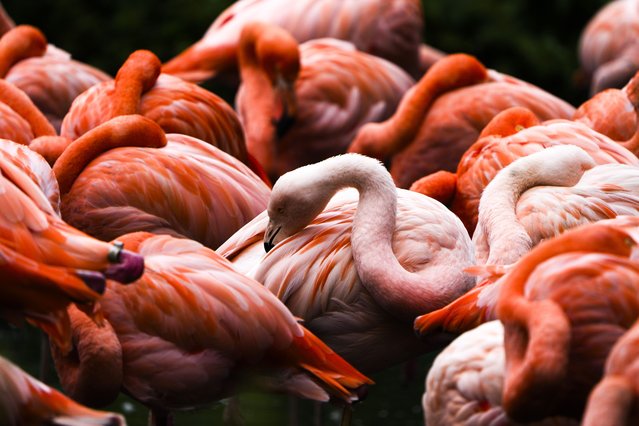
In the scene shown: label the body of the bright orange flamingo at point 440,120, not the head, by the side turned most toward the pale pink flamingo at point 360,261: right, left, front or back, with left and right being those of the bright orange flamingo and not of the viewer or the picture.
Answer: left

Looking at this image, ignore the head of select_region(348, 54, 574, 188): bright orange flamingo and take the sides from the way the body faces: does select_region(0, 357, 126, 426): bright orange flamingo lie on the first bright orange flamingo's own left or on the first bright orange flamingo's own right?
on the first bright orange flamingo's own left

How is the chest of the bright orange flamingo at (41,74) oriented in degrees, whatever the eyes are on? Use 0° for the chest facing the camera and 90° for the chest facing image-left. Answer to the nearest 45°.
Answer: approximately 90°

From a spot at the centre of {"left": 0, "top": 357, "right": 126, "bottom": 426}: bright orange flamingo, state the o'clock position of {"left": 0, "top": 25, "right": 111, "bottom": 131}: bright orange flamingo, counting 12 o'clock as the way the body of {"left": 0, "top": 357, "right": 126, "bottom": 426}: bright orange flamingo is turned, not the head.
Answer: {"left": 0, "top": 25, "right": 111, "bottom": 131}: bright orange flamingo is roughly at 3 o'clock from {"left": 0, "top": 357, "right": 126, "bottom": 426}: bright orange flamingo.

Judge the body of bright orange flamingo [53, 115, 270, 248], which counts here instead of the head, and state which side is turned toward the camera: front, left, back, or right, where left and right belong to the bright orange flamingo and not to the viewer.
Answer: left

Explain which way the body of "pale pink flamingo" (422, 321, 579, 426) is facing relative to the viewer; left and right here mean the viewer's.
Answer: facing to the left of the viewer

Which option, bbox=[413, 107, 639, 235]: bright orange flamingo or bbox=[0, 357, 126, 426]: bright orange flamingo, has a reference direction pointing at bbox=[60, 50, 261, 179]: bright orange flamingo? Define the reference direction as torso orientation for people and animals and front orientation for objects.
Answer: bbox=[413, 107, 639, 235]: bright orange flamingo

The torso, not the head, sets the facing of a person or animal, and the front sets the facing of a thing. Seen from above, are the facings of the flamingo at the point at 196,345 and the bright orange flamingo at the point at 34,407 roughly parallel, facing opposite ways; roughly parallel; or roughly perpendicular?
roughly parallel

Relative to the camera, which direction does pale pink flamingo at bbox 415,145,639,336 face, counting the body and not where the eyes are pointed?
to the viewer's left

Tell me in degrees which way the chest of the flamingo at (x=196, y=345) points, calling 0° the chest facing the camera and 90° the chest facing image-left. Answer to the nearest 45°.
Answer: approximately 90°
